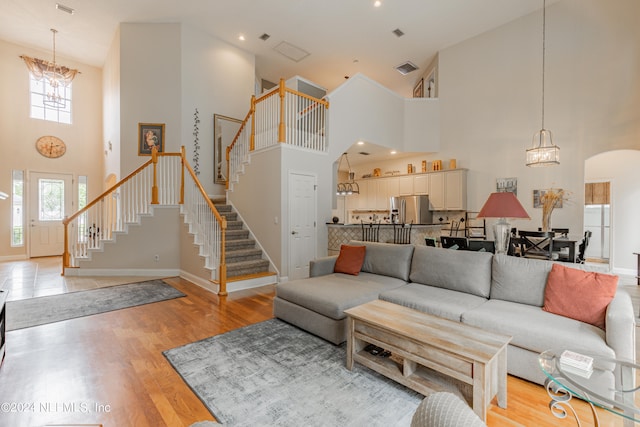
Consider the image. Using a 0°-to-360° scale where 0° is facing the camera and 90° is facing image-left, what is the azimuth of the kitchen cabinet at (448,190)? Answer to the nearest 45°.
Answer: approximately 45°

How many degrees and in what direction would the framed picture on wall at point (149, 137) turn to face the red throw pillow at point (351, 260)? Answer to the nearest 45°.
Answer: approximately 45° to its left

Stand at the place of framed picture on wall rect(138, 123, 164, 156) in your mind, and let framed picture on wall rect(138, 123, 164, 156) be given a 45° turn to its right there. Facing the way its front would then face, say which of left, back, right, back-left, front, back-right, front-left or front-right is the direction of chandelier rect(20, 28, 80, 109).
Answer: right

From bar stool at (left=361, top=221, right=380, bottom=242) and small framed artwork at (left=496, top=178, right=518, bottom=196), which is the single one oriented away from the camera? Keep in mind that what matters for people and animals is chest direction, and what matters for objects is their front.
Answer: the bar stool

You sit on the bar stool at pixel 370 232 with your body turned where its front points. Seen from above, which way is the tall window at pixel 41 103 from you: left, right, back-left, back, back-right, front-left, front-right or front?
left

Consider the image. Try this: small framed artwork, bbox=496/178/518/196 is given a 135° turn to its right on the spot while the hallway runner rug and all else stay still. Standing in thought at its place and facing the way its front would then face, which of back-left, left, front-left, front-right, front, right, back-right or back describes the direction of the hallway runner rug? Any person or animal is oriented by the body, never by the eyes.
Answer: back-left

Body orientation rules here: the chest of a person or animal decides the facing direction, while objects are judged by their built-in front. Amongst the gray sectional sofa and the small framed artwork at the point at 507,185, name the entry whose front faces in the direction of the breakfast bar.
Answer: the small framed artwork

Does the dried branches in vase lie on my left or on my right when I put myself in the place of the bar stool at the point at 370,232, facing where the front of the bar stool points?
on my right

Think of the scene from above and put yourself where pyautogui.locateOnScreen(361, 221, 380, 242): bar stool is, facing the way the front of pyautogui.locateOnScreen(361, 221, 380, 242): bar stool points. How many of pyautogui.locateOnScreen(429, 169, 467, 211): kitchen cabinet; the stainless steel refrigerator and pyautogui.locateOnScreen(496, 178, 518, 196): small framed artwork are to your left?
0

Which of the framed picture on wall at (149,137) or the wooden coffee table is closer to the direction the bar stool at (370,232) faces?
the framed picture on wall

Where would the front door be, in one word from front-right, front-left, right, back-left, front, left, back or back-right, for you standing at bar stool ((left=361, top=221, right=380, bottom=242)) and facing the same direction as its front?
left

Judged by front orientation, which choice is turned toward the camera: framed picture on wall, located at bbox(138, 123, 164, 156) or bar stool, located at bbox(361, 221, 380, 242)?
the framed picture on wall

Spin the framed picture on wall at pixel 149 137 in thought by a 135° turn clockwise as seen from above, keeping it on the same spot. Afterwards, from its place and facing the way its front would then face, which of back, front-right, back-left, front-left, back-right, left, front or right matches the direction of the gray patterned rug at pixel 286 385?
back-left

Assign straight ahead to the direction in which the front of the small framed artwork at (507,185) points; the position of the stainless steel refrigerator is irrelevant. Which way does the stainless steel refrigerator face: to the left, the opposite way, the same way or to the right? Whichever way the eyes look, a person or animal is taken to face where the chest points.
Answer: the same way

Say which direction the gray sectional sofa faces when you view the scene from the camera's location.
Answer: facing the viewer and to the left of the viewer

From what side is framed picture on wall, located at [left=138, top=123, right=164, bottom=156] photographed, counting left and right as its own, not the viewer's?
front

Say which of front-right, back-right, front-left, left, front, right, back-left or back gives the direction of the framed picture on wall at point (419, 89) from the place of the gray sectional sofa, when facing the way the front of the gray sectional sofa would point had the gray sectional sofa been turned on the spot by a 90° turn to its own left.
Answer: back-left

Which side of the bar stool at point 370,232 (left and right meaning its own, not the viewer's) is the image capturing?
back

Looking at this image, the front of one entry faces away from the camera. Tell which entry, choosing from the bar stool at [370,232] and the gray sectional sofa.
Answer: the bar stool

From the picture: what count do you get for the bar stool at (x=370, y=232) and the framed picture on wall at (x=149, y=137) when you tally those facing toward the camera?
1
